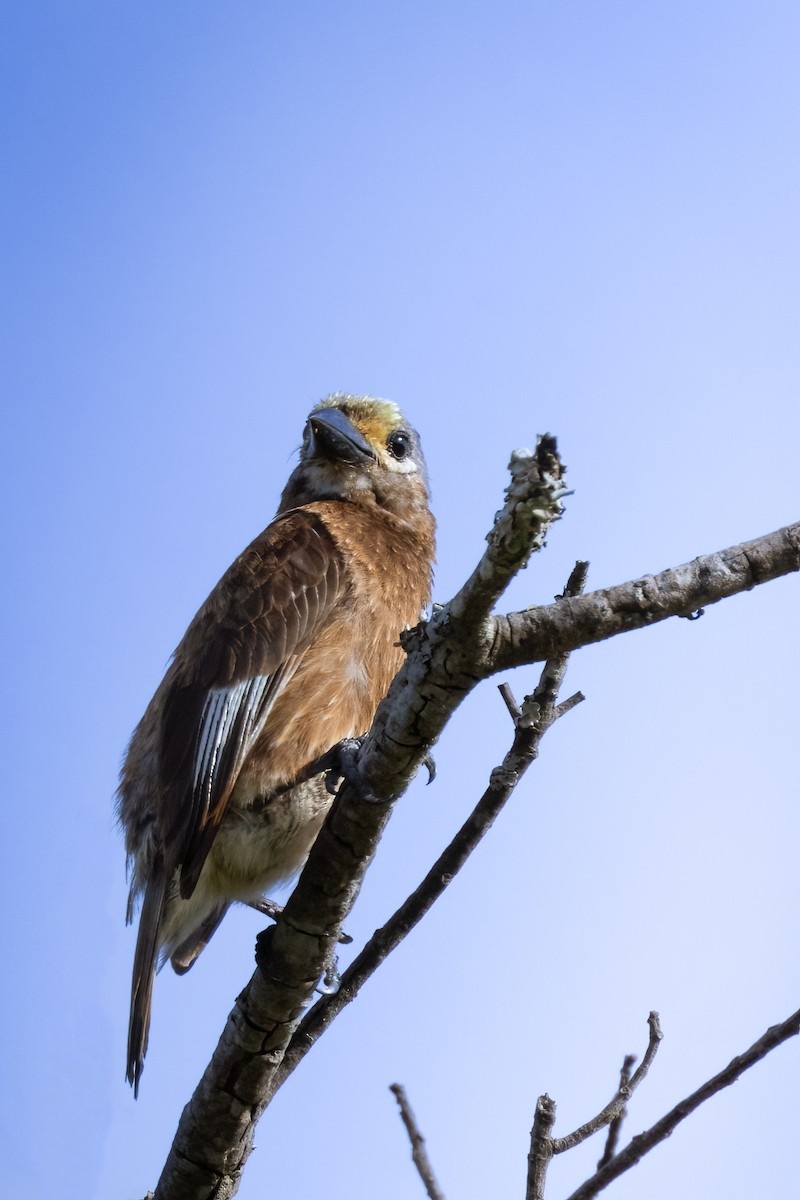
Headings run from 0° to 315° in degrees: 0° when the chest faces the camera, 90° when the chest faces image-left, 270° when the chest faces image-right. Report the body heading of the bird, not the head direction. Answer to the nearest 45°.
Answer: approximately 270°
